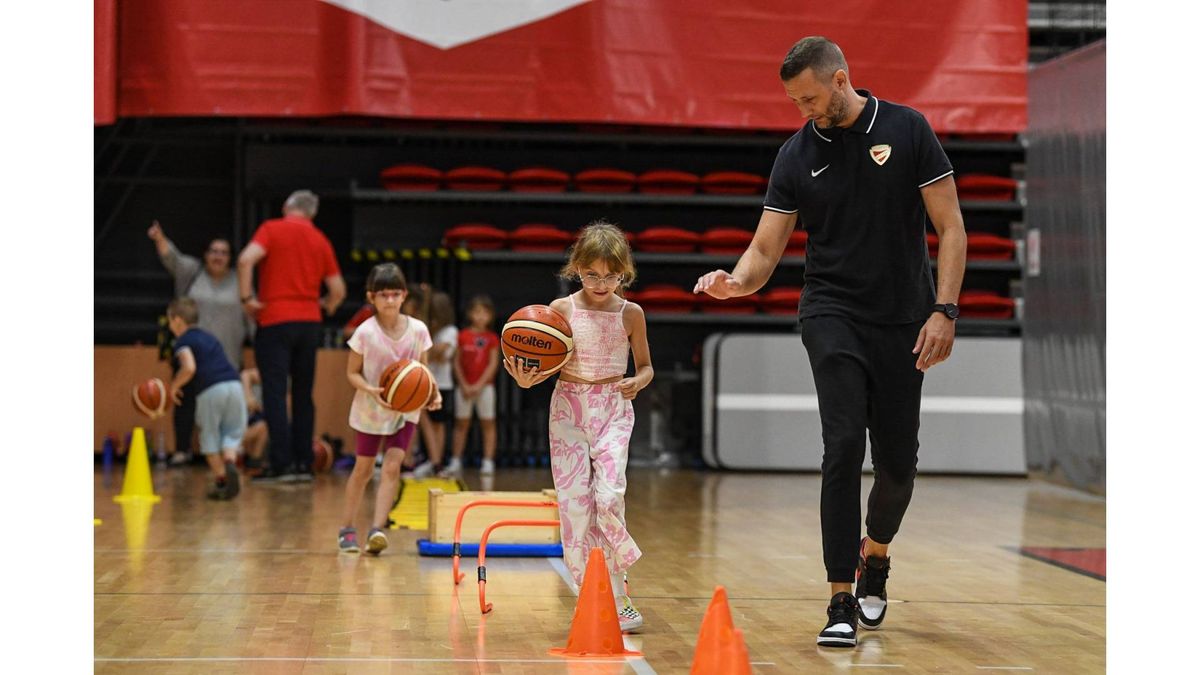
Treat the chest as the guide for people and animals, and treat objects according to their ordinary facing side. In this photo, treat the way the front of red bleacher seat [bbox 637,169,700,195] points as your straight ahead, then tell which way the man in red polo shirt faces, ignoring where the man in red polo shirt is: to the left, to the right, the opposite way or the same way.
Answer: the opposite way

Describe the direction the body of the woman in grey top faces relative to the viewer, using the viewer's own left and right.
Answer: facing the viewer

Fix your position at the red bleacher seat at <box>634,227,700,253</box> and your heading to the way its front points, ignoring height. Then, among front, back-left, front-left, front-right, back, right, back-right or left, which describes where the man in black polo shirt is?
front

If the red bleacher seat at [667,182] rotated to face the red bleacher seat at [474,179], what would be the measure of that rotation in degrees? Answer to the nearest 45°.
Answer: approximately 90° to its right

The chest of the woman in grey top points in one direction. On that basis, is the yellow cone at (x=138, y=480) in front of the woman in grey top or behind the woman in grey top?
in front

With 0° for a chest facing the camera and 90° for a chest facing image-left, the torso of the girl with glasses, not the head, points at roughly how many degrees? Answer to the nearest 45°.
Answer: approximately 0°

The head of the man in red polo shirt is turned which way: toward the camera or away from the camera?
away from the camera

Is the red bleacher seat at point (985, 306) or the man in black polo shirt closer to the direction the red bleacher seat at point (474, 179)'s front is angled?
the man in black polo shirt

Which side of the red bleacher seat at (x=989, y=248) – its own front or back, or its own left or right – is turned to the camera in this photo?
front

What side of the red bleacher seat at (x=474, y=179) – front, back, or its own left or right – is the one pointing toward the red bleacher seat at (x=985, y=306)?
left

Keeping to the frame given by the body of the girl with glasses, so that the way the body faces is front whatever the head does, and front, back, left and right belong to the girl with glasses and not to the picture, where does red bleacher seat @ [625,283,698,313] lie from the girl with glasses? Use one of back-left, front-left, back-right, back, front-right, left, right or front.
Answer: back

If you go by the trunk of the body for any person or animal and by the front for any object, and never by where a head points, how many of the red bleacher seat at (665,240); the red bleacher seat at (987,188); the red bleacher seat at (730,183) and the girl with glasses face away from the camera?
0

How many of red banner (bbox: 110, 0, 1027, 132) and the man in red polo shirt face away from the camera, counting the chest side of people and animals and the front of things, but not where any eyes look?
1

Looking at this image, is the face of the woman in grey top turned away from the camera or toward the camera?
toward the camera

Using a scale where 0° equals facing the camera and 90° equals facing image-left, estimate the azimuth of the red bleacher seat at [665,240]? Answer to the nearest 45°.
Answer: approximately 0°
